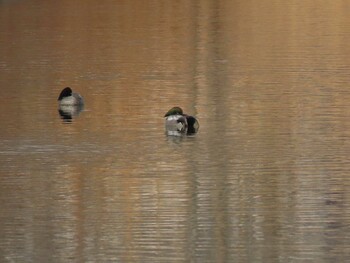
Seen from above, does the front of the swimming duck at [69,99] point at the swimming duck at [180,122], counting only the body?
no

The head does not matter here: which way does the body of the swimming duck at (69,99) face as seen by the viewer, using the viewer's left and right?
facing the viewer and to the left of the viewer
